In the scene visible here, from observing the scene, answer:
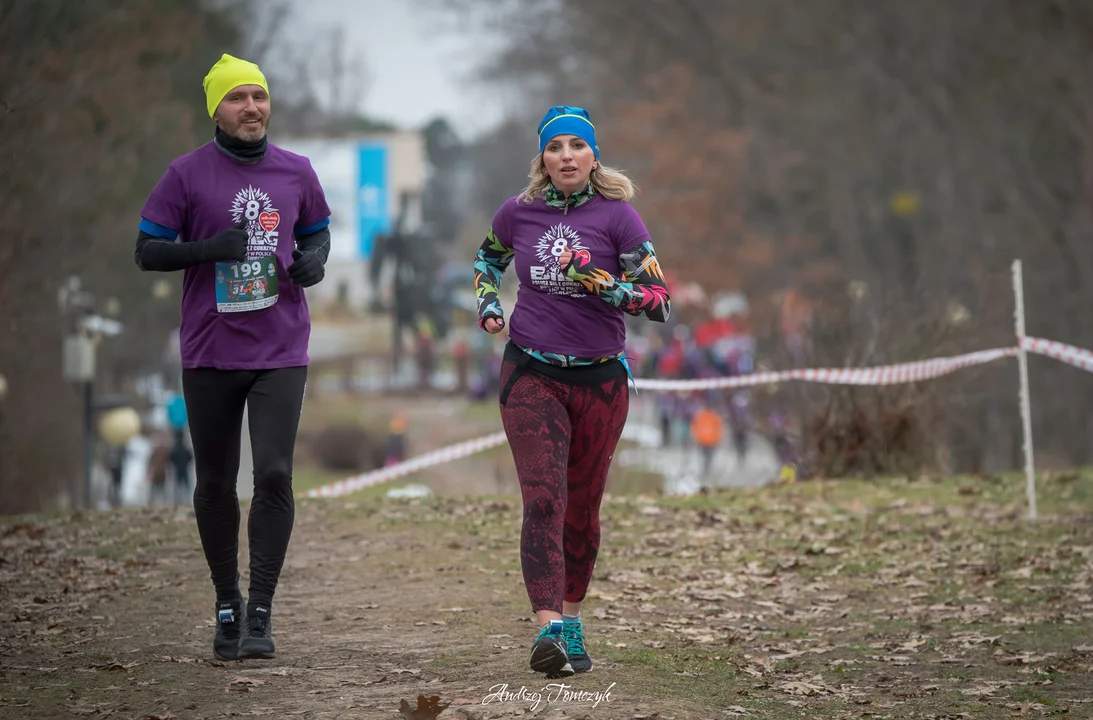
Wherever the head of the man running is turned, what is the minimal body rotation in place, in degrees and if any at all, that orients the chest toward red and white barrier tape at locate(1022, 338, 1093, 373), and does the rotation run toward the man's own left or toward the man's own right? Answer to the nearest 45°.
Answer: approximately 135° to the man's own left

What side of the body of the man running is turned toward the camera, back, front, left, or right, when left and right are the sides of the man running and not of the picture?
front

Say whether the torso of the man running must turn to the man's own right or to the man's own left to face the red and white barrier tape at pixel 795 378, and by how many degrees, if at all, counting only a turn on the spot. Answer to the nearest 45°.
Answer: approximately 135° to the man's own left

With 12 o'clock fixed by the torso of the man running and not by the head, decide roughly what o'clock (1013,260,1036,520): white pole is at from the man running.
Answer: The white pole is roughly at 8 o'clock from the man running.

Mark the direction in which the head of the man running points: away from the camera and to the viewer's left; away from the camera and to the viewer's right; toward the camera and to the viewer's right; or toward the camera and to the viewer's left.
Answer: toward the camera and to the viewer's right
